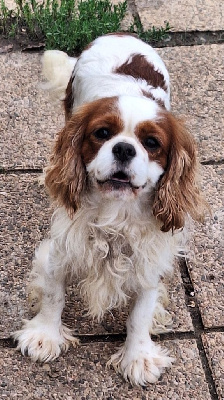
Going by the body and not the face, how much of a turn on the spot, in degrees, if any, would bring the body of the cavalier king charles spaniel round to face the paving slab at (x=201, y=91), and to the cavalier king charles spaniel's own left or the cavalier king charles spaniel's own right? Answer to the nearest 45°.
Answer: approximately 180°

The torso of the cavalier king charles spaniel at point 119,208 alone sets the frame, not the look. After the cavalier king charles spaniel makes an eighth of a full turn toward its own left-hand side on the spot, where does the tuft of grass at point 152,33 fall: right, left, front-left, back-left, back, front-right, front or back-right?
back-left

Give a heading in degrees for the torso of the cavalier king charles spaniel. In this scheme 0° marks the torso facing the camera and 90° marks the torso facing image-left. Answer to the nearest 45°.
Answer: approximately 0°

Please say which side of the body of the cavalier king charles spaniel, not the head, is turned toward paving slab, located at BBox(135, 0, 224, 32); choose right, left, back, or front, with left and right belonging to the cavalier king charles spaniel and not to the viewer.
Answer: back

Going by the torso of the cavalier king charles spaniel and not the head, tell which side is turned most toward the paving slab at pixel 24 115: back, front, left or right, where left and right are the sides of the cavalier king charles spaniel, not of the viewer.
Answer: back
